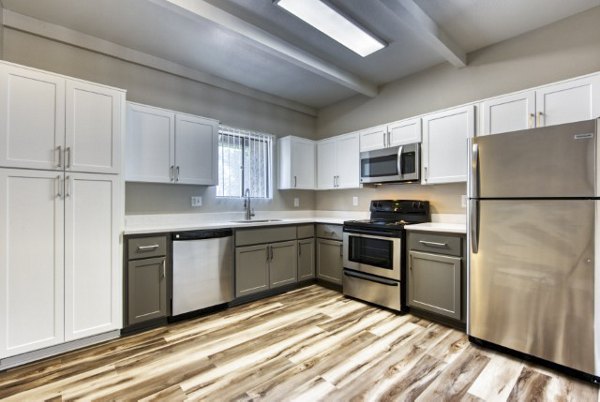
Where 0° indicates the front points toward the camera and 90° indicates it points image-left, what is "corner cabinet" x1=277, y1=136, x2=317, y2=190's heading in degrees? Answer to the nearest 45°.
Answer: approximately 315°

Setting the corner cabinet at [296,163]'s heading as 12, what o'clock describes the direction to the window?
The window is roughly at 4 o'clock from the corner cabinet.

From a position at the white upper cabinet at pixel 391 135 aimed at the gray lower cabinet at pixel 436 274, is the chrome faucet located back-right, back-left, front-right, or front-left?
back-right

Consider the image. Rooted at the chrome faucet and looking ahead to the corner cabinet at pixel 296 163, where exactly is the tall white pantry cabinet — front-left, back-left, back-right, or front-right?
back-right

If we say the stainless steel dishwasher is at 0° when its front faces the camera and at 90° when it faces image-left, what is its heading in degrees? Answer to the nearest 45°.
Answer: approximately 315°

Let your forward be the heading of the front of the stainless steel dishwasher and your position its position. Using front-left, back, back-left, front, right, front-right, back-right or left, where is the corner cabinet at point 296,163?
left

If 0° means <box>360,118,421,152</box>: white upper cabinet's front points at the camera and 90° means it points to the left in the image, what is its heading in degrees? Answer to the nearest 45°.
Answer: approximately 45°
